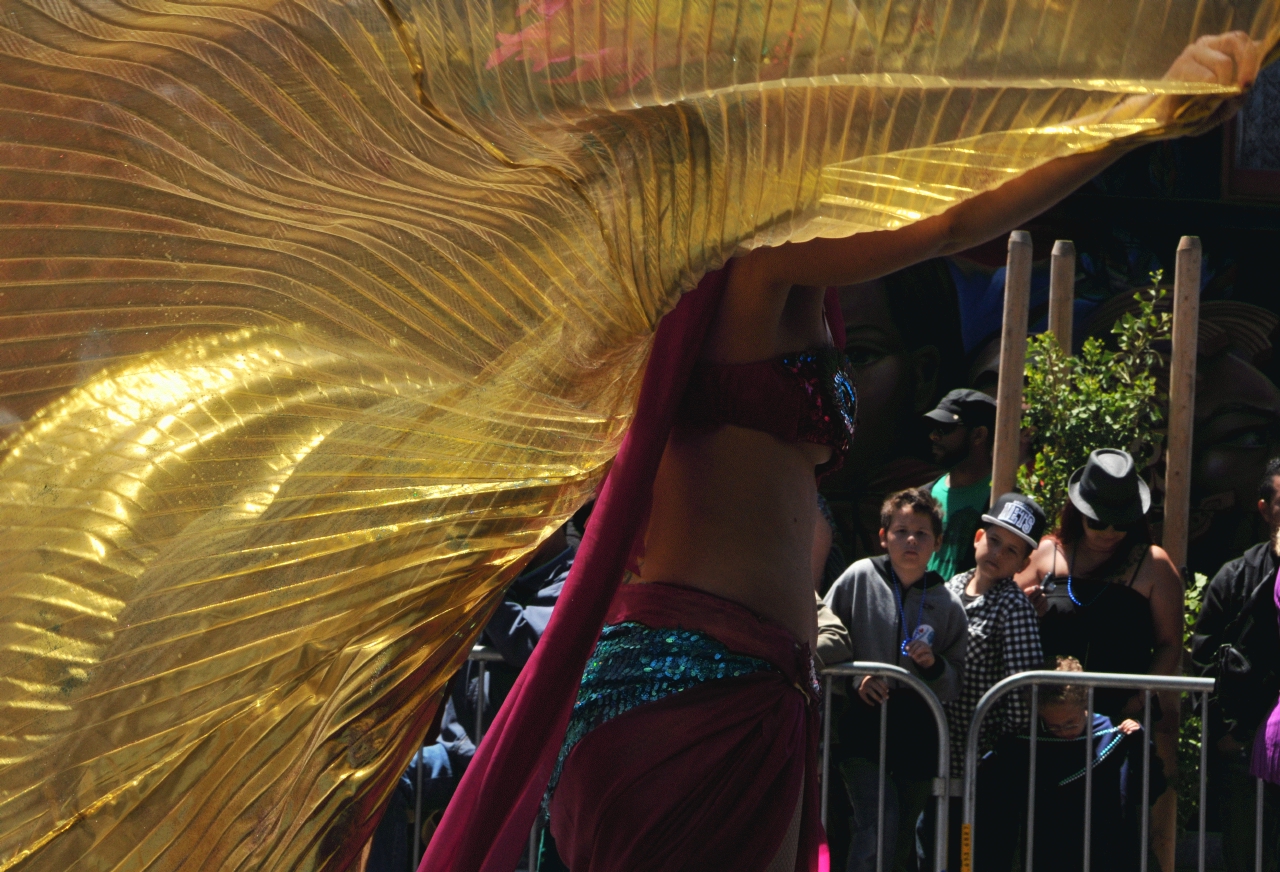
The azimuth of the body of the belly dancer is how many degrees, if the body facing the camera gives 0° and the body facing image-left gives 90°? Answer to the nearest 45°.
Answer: approximately 270°

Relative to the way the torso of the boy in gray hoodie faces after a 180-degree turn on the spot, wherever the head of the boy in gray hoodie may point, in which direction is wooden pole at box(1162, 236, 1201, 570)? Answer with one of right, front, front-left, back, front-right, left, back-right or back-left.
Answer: front-right

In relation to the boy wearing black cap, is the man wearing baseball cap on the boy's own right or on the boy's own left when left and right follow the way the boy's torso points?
on the boy's own right

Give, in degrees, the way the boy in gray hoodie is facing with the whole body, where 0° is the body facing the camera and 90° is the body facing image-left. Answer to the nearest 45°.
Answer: approximately 0°

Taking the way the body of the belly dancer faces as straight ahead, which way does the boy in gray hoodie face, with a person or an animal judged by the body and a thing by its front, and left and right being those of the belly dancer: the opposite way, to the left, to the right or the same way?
to the right

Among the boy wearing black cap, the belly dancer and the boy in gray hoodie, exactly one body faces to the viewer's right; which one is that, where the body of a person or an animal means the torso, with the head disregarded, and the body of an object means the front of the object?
the belly dancer

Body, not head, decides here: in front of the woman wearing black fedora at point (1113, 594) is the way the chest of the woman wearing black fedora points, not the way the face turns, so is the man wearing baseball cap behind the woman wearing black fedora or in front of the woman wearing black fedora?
behind
